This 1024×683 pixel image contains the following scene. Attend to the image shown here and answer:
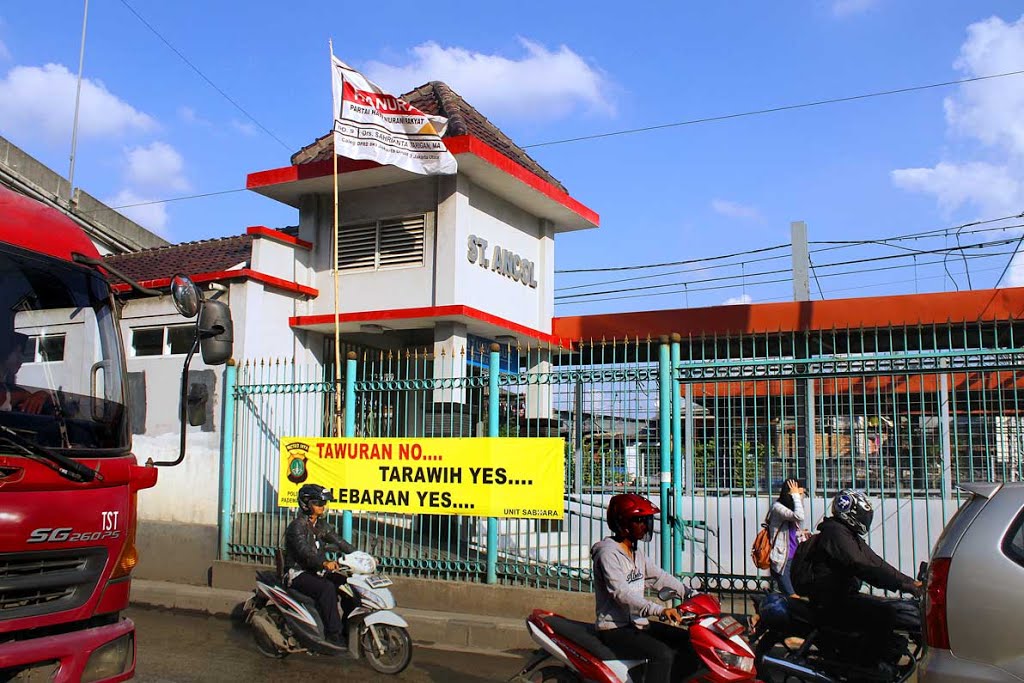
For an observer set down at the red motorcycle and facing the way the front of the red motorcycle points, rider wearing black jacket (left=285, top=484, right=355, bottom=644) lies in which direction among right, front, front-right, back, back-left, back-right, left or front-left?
back

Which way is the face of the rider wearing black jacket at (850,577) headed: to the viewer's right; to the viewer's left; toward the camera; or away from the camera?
to the viewer's right

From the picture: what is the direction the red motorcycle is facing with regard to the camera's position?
facing the viewer and to the right of the viewer

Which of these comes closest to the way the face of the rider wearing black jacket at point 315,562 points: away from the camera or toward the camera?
toward the camera

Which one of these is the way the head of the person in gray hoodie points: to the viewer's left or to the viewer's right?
to the viewer's right

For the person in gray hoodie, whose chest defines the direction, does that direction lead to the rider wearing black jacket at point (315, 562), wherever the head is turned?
no

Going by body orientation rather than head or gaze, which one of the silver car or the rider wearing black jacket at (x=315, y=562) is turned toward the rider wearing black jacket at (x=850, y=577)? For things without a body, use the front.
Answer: the rider wearing black jacket at (x=315, y=562)

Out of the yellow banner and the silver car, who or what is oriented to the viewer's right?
the silver car

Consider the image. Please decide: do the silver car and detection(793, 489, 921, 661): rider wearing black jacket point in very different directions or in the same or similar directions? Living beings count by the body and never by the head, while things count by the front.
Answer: same or similar directions

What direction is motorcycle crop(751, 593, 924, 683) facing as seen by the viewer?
to the viewer's right

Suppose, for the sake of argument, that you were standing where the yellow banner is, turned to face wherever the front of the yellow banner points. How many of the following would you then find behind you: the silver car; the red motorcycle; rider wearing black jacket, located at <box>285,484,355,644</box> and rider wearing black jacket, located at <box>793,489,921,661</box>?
0

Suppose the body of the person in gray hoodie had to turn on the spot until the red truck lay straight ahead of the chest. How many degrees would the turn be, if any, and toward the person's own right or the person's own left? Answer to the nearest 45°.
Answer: approximately 135° to the person's own right

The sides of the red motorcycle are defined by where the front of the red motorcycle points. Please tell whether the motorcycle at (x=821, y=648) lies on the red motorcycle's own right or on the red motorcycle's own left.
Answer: on the red motorcycle's own left

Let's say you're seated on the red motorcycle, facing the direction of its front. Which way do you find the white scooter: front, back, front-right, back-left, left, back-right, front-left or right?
back

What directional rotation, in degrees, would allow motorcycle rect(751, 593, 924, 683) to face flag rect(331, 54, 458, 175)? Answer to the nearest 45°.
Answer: approximately 135° to its left

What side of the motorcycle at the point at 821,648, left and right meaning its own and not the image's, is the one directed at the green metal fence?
left
